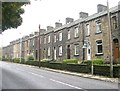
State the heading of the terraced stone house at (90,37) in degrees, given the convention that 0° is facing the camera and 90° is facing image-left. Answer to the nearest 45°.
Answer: approximately 45°

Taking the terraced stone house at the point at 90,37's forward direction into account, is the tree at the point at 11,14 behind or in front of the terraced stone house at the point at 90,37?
in front
